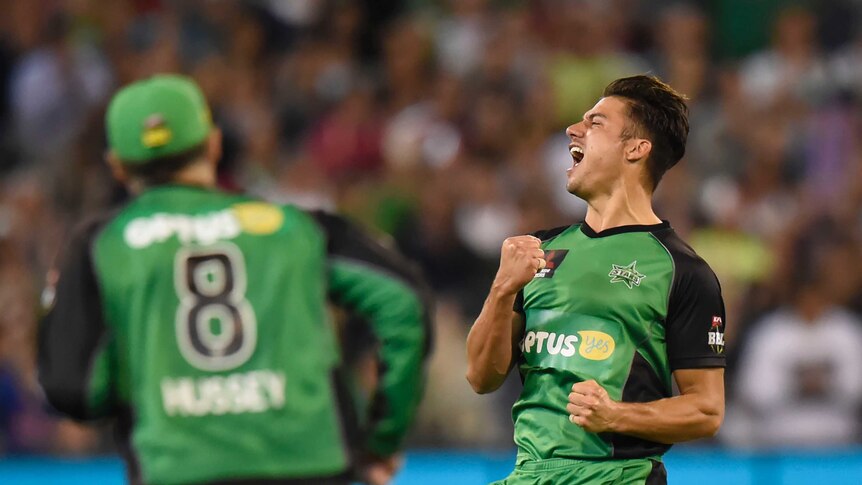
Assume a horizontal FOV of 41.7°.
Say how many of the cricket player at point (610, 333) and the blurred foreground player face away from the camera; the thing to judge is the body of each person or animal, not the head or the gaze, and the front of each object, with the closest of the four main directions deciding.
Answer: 1

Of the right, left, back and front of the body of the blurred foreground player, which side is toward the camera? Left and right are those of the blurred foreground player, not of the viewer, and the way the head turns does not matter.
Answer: back

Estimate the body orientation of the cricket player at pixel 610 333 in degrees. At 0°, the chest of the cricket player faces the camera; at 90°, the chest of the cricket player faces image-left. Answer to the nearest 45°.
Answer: approximately 45°

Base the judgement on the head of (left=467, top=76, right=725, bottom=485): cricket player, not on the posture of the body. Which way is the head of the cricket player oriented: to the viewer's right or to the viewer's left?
to the viewer's left

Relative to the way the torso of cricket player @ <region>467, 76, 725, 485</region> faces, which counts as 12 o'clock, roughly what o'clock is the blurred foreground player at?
The blurred foreground player is roughly at 1 o'clock from the cricket player.

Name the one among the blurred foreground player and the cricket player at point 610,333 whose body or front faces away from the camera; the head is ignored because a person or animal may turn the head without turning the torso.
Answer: the blurred foreground player

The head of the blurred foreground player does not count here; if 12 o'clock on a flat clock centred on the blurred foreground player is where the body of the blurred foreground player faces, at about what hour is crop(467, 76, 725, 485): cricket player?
The cricket player is roughly at 1 o'clock from the blurred foreground player.
